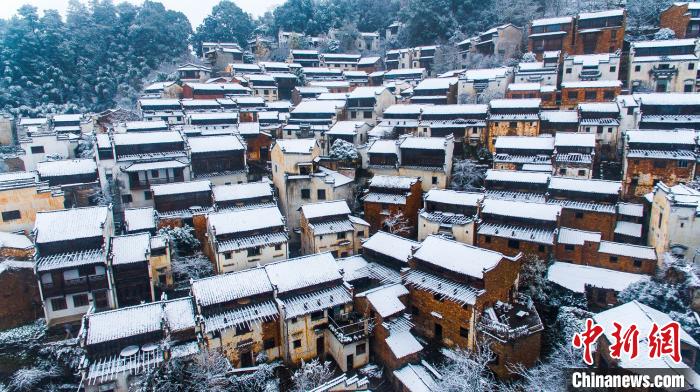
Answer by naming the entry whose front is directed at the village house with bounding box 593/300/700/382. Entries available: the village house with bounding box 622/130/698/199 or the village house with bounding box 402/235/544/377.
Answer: the village house with bounding box 622/130/698/199

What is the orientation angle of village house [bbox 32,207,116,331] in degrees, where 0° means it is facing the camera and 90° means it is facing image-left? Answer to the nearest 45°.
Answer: approximately 0°

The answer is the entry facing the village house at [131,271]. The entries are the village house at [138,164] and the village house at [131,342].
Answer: the village house at [138,164]

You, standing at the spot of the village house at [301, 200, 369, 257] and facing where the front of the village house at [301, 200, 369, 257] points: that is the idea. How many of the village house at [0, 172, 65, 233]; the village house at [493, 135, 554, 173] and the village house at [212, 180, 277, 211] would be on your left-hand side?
1

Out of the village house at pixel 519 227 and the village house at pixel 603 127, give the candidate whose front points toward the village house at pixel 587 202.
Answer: the village house at pixel 603 127

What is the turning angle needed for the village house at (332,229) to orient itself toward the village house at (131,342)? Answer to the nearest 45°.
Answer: approximately 45° to its right

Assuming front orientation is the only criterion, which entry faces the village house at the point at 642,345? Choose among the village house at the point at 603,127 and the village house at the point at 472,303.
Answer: the village house at the point at 603,127

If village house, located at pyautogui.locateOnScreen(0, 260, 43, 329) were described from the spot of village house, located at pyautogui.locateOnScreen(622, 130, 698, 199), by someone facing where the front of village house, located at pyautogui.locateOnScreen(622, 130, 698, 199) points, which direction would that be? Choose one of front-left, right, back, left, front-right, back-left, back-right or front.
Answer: front-right

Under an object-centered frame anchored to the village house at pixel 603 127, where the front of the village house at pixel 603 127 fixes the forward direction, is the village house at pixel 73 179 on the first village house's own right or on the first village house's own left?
on the first village house's own right
